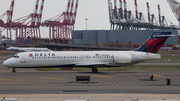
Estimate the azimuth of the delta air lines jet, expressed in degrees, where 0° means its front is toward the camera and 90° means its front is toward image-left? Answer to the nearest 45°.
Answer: approximately 90°
